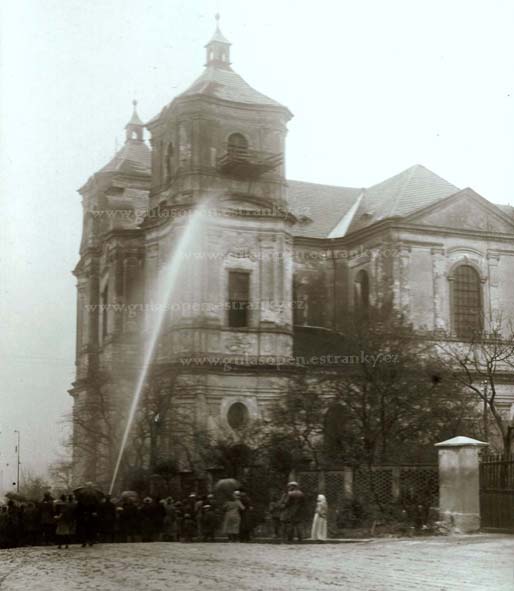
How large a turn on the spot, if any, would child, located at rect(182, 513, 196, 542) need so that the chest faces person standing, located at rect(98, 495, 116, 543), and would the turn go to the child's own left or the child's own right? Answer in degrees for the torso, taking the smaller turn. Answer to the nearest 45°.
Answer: approximately 135° to the child's own left

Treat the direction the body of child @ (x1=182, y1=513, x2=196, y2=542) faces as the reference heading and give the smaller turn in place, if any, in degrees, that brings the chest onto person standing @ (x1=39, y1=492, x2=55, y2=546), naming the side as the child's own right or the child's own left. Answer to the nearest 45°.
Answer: approximately 90° to the child's own left

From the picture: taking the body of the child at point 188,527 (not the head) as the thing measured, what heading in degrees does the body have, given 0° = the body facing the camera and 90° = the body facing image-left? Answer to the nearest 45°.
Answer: approximately 180°

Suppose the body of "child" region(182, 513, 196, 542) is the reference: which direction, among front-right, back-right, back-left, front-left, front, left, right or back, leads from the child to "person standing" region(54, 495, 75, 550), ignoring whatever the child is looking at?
back-left

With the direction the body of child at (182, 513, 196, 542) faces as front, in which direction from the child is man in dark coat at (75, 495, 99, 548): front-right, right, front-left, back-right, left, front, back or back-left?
back-left

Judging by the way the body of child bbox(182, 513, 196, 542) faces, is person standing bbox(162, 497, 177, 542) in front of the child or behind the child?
in front

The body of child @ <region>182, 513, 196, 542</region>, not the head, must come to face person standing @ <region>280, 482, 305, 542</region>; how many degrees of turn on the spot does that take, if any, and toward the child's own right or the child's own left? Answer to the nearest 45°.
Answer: approximately 135° to the child's own right
